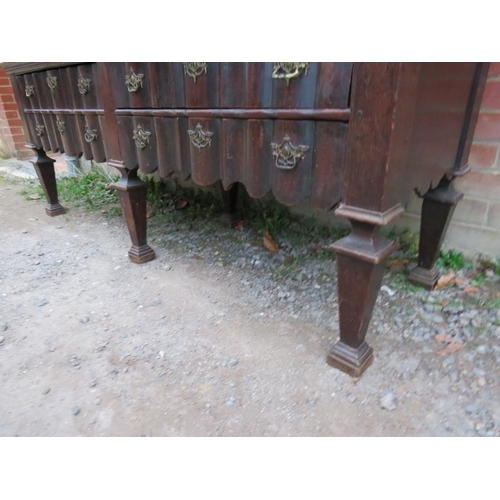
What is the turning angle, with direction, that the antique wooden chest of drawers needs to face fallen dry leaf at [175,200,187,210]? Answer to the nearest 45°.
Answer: approximately 90° to its right

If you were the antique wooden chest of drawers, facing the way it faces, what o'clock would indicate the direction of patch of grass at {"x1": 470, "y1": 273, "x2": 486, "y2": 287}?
The patch of grass is roughly at 7 o'clock from the antique wooden chest of drawers.

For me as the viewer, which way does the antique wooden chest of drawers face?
facing the viewer and to the left of the viewer

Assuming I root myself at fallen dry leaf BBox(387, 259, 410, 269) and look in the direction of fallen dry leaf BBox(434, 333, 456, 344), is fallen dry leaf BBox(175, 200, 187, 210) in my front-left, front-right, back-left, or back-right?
back-right
